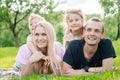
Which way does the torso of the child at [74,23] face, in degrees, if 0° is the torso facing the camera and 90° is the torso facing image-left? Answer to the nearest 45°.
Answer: approximately 0°

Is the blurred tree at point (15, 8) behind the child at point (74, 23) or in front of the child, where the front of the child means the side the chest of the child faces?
behind

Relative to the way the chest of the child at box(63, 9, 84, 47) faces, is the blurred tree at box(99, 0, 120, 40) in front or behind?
behind

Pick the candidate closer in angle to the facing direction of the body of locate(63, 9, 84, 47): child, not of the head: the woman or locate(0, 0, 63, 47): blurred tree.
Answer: the woman

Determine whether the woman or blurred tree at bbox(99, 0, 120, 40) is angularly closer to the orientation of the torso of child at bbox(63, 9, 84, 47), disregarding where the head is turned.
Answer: the woman

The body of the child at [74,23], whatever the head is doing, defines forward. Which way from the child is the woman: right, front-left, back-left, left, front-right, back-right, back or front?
front-right

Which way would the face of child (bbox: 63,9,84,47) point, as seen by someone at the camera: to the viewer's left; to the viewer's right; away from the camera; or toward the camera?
toward the camera
